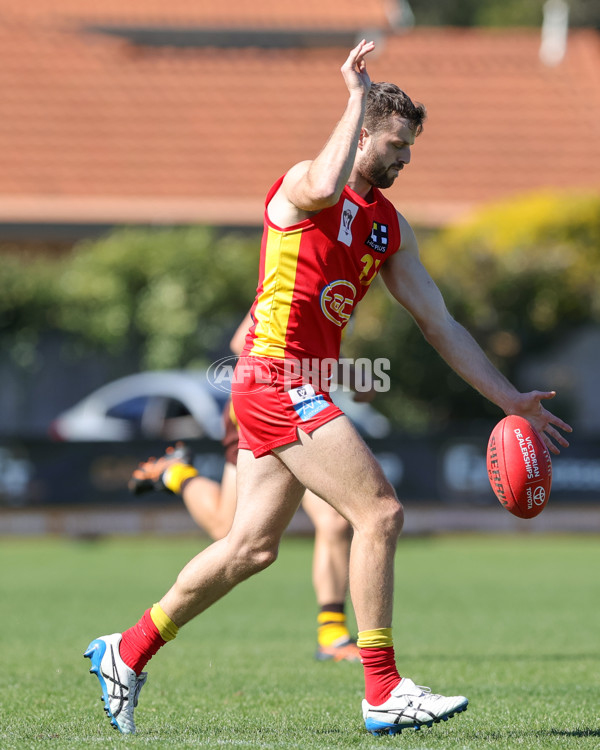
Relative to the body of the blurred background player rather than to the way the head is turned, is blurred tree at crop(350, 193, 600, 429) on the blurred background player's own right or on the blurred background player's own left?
on the blurred background player's own left

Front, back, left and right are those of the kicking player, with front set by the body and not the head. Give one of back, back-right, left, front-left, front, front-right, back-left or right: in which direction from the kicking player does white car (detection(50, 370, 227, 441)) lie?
back-left

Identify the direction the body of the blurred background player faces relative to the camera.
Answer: to the viewer's right

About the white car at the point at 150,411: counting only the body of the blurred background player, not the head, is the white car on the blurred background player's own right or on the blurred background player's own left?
on the blurred background player's own left
